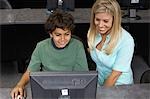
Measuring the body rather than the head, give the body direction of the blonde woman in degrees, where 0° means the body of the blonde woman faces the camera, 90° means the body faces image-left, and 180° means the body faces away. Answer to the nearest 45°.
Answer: approximately 45°

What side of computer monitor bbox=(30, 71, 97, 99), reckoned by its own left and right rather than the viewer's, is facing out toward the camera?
back

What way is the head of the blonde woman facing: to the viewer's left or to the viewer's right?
to the viewer's left

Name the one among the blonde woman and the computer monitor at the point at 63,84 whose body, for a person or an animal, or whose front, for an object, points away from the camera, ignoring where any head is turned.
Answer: the computer monitor

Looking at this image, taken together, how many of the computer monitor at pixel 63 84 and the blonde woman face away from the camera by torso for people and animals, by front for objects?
1
